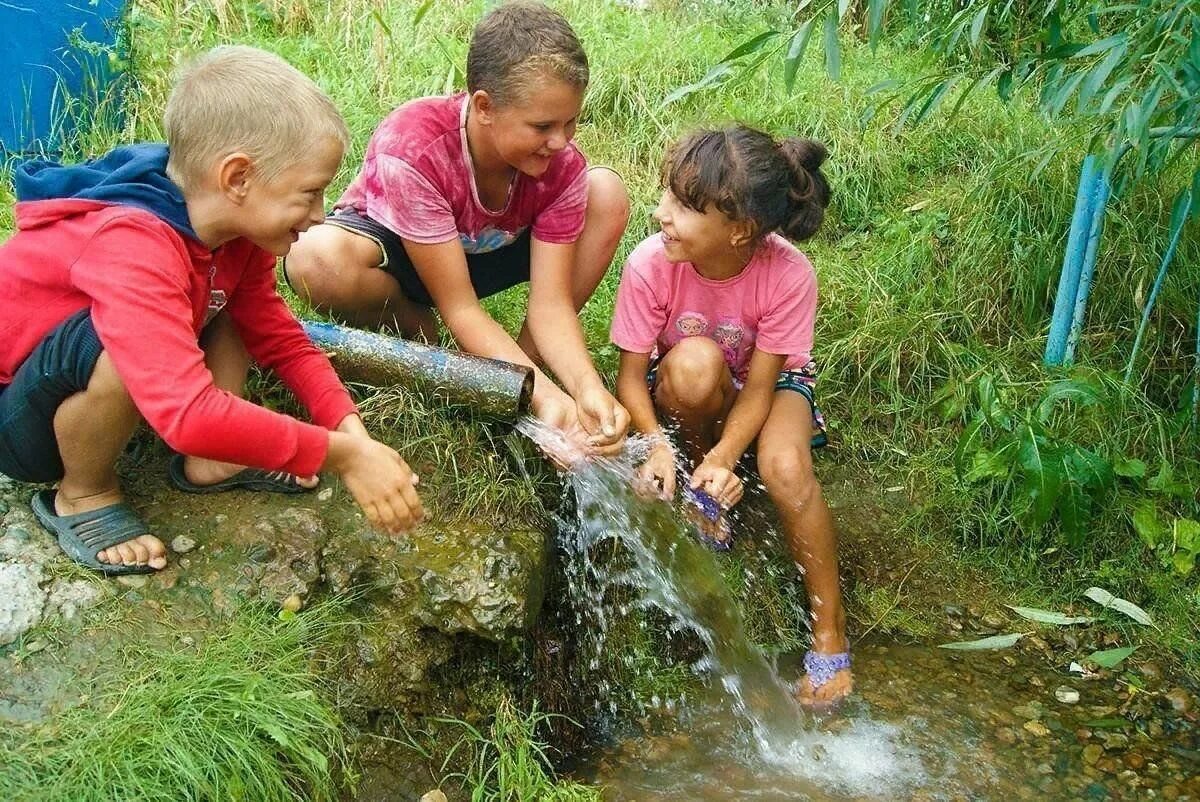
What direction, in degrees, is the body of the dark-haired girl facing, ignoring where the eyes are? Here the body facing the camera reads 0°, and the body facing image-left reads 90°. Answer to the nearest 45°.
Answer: approximately 0°

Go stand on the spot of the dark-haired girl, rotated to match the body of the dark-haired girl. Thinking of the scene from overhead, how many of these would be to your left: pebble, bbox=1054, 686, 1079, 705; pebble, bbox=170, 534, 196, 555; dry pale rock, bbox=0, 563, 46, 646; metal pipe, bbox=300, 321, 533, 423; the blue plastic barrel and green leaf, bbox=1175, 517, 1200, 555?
2

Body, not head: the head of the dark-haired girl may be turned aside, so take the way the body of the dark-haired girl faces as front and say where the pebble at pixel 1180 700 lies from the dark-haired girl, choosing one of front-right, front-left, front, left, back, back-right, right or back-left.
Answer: left

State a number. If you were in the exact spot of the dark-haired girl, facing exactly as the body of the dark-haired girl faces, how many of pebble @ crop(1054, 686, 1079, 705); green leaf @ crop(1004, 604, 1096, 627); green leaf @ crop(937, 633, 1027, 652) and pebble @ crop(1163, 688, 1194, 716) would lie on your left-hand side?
4

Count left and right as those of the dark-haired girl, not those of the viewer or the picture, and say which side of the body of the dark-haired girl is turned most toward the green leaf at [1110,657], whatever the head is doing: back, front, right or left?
left

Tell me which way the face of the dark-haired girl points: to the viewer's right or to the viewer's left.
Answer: to the viewer's left

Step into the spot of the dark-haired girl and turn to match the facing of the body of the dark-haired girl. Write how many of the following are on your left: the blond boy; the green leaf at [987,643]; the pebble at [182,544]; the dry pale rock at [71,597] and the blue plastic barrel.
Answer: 1

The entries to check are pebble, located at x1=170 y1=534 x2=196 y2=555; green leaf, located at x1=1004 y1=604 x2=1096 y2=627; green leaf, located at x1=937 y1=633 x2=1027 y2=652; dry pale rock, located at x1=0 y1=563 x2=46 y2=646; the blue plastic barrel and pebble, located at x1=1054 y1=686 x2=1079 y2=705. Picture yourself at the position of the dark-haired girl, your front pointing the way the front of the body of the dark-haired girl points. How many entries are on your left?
3

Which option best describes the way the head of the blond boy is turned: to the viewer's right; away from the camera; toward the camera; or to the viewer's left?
to the viewer's right

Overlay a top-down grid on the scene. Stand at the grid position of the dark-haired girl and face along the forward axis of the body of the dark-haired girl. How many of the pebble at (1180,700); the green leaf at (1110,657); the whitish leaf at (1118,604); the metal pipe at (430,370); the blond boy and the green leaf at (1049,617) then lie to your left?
4

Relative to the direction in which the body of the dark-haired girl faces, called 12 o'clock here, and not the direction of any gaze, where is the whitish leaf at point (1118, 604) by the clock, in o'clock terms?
The whitish leaf is roughly at 9 o'clock from the dark-haired girl.

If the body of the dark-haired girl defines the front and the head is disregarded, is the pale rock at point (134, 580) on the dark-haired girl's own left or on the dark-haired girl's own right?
on the dark-haired girl's own right

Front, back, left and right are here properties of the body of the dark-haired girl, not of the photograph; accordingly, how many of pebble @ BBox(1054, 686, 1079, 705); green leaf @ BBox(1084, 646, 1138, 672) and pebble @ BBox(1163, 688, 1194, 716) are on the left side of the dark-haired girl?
3

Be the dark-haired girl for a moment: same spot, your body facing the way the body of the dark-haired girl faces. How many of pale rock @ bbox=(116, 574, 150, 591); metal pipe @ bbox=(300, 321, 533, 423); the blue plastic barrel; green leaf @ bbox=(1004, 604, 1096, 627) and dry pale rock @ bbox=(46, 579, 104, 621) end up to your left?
1

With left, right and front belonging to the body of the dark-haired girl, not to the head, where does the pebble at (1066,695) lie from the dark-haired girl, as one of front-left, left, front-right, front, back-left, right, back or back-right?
left

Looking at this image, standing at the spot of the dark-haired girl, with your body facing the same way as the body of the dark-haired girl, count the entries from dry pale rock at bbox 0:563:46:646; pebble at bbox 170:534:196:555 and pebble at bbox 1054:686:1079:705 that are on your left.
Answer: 1
